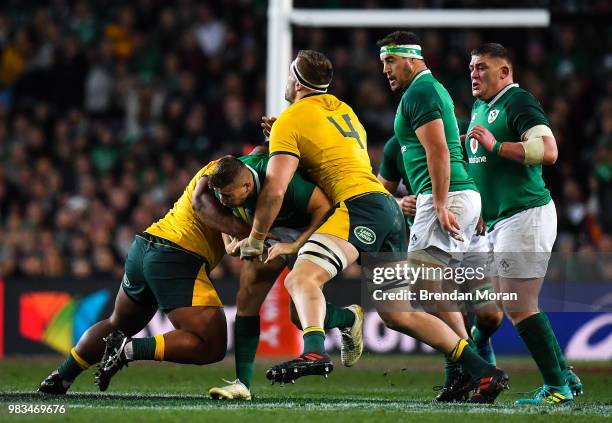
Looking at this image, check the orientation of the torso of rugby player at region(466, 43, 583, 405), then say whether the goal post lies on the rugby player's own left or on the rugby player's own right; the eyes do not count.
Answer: on the rugby player's own right

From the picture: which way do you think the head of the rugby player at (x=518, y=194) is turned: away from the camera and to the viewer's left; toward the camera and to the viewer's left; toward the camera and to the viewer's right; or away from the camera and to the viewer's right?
toward the camera and to the viewer's left

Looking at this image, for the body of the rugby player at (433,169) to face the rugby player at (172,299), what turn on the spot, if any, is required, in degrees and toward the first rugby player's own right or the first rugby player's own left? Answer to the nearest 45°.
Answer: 0° — they already face them

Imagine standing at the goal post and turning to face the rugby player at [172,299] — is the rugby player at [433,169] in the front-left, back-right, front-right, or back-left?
front-left

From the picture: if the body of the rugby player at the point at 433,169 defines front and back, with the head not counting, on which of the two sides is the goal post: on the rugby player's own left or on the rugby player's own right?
on the rugby player's own right

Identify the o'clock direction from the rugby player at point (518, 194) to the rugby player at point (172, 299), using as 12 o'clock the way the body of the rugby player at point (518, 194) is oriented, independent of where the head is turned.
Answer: the rugby player at point (172, 299) is roughly at 1 o'clock from the rugby player at point (518, 194).

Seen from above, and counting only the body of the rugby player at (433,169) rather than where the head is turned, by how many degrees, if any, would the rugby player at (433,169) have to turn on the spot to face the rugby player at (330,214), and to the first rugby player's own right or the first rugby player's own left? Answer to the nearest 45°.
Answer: approximately 45° to the first rugby player's own left

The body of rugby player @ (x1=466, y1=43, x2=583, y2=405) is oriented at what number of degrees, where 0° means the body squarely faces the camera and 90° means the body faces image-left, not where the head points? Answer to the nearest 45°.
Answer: approximately 45°

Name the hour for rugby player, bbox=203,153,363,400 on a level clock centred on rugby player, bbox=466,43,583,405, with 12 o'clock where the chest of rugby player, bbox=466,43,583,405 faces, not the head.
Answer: rugby player, bbox=203,153,363,400 is roughly at 1 o'clock from rugby player, bbox=466,43,583,405.

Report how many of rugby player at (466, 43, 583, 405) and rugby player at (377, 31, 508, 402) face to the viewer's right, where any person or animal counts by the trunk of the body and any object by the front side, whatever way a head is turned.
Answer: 0

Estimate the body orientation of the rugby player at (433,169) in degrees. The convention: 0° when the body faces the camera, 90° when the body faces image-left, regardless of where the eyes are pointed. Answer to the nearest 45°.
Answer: approximately 90°
